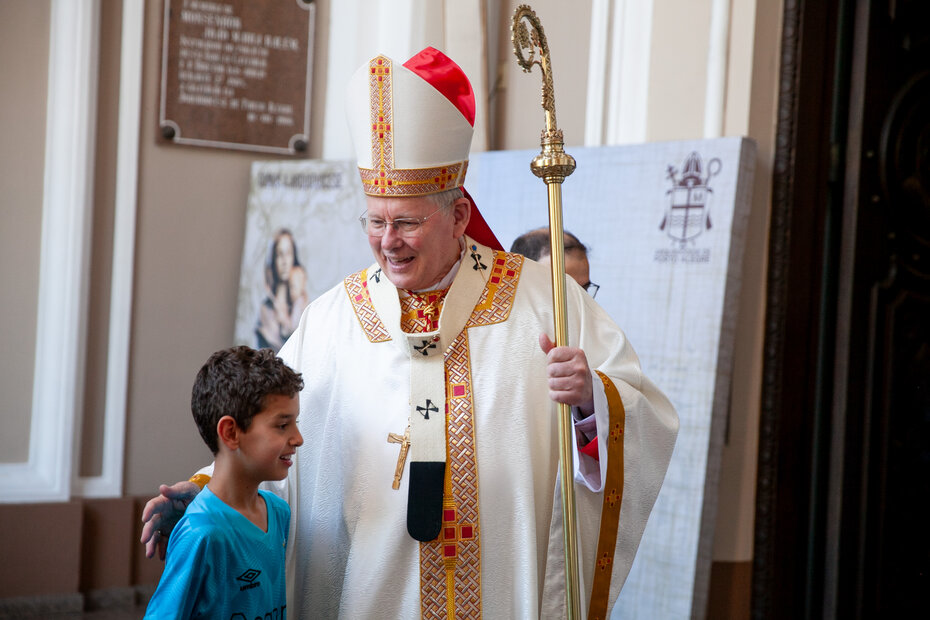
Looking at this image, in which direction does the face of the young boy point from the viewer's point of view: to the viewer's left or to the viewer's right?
to the viewer's right

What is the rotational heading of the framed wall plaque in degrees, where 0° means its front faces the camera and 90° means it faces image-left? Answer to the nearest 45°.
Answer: approximately 0°

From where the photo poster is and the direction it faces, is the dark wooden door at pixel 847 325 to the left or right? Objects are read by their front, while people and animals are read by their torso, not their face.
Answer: on its left

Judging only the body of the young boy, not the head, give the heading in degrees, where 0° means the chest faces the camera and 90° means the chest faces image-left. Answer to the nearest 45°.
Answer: approximately 315°

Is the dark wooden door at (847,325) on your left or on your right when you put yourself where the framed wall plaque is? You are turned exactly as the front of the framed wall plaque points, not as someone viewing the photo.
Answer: on your left

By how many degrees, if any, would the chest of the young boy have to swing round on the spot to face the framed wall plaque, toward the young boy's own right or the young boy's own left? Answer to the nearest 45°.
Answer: approximately 135° to the young boy's own left

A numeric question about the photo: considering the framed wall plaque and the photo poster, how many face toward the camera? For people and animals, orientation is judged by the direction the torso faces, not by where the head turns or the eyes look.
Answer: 2

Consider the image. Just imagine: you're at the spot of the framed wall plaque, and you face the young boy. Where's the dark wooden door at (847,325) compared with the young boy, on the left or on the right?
left
